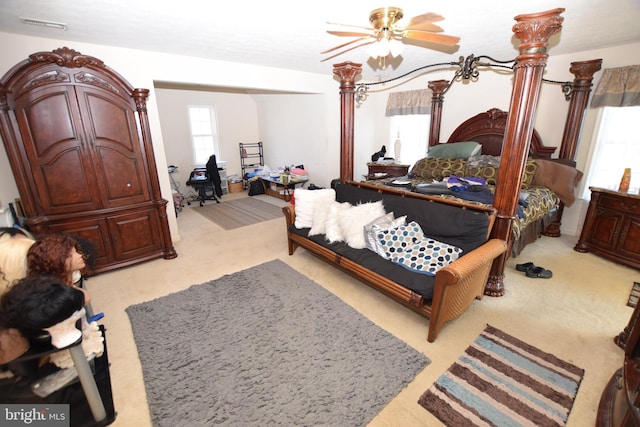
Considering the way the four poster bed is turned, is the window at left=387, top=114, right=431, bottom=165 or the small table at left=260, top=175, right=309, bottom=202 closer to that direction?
the small table

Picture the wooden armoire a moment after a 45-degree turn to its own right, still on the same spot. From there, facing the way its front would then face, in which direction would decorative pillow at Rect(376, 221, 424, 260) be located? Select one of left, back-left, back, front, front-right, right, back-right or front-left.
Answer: front-left

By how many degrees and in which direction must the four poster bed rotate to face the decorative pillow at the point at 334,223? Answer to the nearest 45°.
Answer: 0° — it already faces it

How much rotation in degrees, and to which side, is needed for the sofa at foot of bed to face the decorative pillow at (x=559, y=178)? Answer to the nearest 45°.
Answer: approximately 180°

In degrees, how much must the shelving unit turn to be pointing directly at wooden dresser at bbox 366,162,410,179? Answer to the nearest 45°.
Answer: approximately 45° to its left

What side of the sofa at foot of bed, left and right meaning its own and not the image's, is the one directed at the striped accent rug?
left

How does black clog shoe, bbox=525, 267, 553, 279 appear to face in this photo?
to the viewer's right

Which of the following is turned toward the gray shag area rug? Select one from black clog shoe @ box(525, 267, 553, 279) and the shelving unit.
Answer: the shelving unit

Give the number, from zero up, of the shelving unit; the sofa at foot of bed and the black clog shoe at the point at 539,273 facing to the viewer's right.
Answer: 1

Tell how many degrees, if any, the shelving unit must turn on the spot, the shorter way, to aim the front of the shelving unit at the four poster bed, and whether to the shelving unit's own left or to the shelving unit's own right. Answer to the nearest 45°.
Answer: approximately 45° to the shelving unit's own left

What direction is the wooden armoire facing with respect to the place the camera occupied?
facing the viewer and to the right of the viewer
